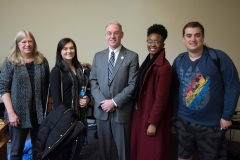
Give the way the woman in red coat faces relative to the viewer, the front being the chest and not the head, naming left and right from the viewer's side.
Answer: facing the viewer and to the left of the viewer

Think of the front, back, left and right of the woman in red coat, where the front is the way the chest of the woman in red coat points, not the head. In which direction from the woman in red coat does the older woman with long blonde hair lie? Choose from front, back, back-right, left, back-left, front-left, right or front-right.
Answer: front-right

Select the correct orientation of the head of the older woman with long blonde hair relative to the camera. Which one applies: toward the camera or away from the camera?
toward the camera
